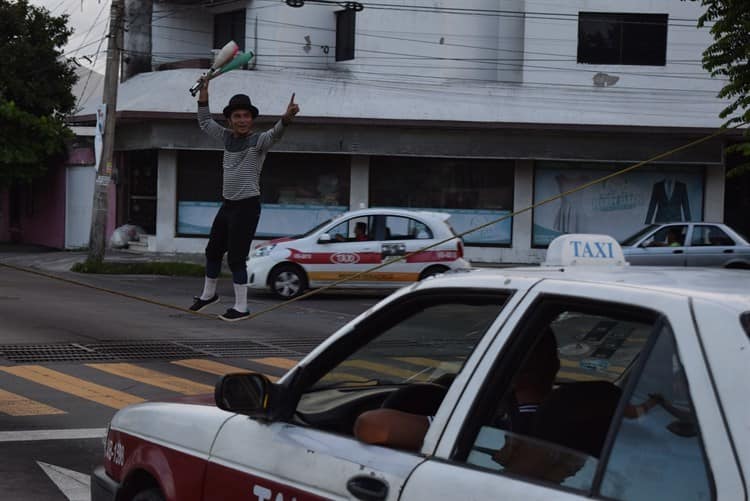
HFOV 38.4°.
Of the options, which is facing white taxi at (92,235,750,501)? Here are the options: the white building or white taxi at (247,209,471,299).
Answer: the white building

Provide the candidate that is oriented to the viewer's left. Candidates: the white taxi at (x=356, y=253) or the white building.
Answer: the white taxi

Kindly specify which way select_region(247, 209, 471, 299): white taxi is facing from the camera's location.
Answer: facing to the left of the viewer

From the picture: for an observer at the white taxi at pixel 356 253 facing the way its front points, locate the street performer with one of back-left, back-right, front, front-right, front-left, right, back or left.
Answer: left

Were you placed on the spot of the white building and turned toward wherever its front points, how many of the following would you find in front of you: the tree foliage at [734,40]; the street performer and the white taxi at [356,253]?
3

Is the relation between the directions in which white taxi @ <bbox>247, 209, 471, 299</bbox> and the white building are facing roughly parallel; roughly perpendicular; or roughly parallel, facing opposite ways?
roughly perpendicular

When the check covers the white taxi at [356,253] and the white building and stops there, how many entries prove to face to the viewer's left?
1

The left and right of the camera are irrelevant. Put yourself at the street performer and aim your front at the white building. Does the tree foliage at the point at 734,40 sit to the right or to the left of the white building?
right
